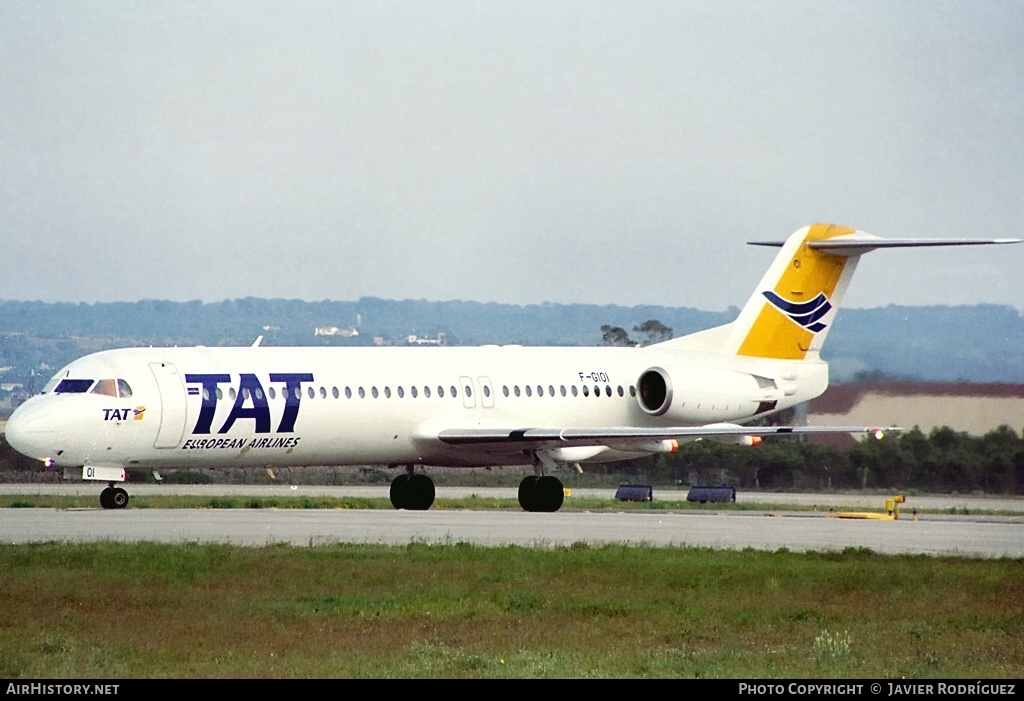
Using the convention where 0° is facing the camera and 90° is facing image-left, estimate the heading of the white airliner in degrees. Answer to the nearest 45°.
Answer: approximately 45°
